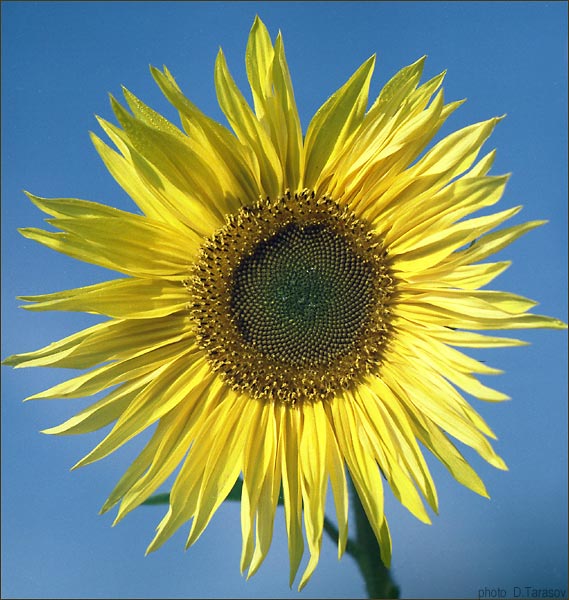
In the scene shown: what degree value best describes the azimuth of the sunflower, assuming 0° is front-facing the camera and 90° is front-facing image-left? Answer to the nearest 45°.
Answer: approximately 0°
